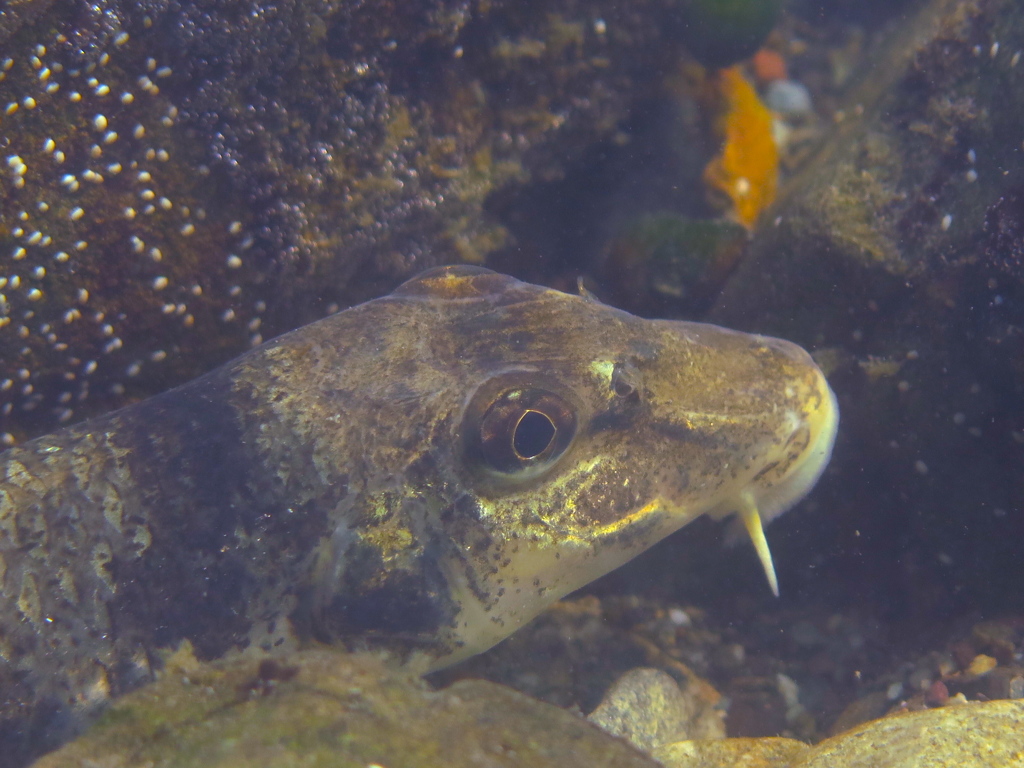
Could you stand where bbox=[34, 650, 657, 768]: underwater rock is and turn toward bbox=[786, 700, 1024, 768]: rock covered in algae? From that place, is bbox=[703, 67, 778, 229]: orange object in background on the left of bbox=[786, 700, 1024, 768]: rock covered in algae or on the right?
left

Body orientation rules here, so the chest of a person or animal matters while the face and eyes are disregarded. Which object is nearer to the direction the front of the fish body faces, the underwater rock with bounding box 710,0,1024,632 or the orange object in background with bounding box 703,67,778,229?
the underwater rock

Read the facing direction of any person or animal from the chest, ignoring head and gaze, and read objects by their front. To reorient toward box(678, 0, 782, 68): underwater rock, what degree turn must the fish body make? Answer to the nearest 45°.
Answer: approximately 45° to its left

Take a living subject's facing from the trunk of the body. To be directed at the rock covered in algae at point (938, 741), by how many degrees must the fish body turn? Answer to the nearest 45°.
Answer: approximately 45° to its right

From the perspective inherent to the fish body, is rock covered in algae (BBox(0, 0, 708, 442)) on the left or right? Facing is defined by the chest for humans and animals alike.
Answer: on its left

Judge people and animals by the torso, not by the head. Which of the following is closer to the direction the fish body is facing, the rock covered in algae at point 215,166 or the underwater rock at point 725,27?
the underwater rock

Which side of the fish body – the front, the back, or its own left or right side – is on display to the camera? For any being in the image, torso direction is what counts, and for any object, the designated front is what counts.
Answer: right
